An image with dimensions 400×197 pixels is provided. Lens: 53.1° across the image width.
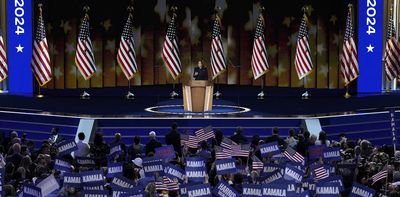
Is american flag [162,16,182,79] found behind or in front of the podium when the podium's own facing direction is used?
behind

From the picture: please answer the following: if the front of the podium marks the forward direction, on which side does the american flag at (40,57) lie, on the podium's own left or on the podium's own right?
on the podium's own right

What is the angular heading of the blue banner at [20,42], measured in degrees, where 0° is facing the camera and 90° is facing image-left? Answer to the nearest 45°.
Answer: approximately 0°

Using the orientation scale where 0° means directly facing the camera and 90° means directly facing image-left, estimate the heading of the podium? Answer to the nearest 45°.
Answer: approximately 0°
